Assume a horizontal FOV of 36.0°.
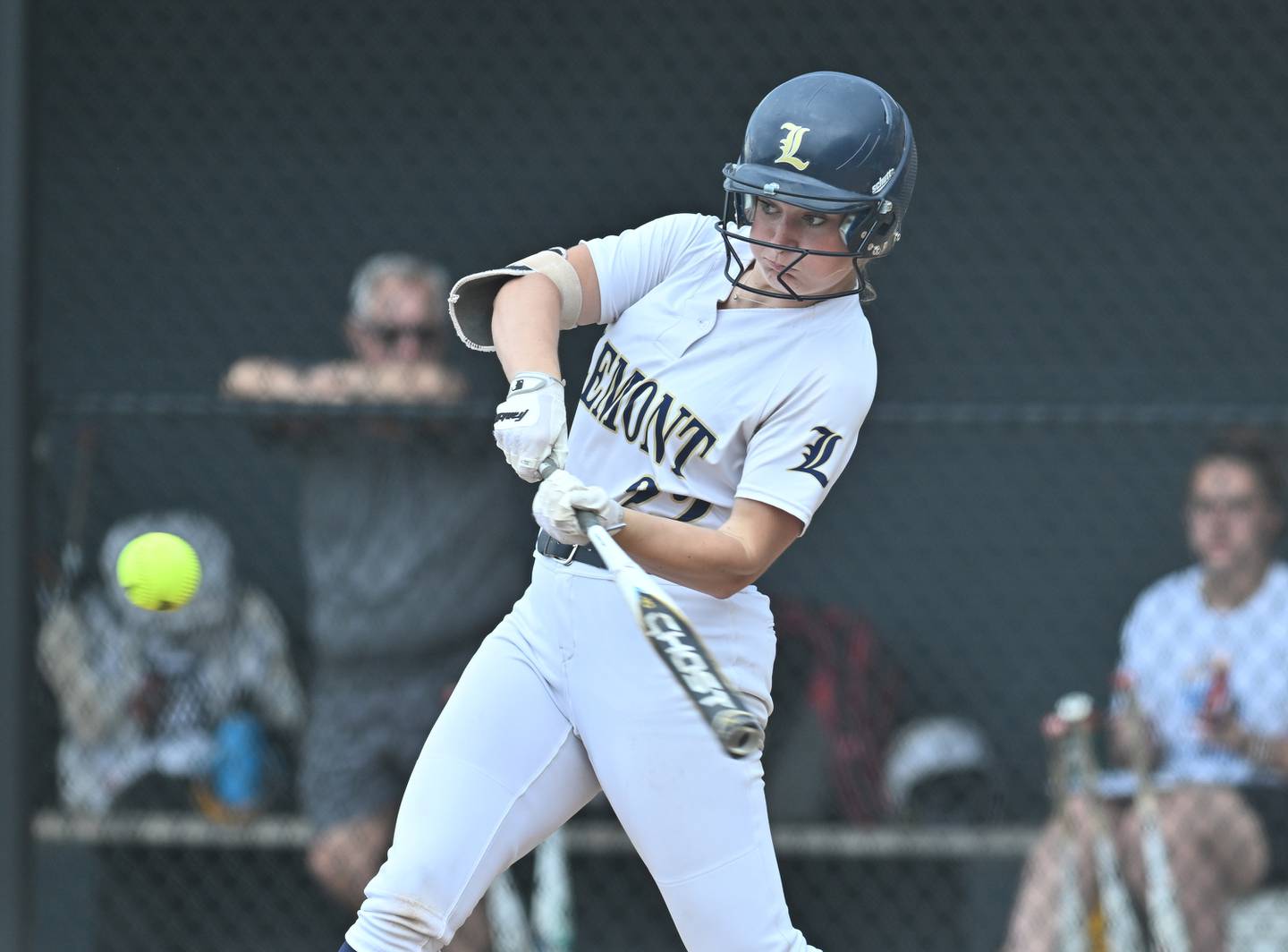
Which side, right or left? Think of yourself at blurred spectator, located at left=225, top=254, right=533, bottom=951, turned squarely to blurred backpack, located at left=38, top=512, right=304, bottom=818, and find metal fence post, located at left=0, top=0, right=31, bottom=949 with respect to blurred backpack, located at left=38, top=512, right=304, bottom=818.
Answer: left

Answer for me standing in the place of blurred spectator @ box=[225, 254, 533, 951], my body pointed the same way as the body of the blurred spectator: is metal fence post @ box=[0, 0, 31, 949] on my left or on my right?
on my right

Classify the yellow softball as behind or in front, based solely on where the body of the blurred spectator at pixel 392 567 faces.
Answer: in front

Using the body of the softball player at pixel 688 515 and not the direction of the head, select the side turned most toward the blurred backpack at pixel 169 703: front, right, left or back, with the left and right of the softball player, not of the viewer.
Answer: right

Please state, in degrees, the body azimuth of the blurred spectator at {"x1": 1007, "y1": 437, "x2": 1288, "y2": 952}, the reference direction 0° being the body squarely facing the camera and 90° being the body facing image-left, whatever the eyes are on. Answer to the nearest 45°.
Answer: approximately 45°

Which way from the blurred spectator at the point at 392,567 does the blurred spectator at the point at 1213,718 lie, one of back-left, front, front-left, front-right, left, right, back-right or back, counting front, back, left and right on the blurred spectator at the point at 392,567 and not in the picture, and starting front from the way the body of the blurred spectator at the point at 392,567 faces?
left

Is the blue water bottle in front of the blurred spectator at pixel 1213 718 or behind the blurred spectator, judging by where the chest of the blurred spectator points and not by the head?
in front
